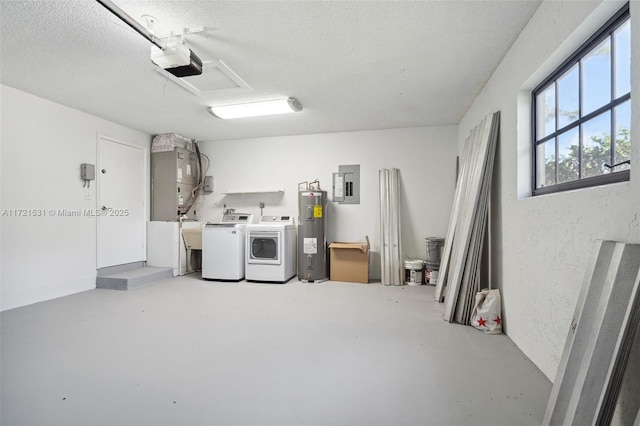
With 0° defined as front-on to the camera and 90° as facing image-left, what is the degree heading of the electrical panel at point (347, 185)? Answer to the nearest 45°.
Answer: approximately 0°

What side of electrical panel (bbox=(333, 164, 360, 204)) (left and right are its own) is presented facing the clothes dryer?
right

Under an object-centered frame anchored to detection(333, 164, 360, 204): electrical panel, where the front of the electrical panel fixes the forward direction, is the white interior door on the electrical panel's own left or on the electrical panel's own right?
on the electrical panel's own right

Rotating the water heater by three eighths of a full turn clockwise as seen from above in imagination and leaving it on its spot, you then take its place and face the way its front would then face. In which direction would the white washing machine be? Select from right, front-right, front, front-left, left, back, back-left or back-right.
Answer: front-left

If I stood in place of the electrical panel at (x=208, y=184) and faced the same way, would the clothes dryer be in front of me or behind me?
in front

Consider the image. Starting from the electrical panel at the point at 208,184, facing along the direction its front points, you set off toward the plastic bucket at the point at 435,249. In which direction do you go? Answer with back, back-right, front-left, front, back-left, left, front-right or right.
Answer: front-left

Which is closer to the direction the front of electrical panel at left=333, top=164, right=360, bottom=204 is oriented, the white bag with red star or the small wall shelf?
the white bag with red star

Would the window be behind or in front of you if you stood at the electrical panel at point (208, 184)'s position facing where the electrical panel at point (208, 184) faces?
in front

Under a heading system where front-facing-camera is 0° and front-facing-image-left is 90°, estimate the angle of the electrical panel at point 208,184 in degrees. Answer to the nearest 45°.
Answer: approximately 0°
